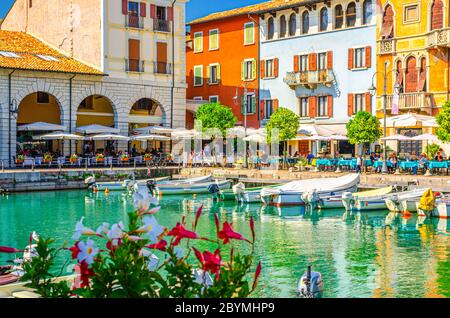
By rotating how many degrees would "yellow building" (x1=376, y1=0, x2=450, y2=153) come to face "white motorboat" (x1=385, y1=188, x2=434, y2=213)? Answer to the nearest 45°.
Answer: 0° — it already faces it

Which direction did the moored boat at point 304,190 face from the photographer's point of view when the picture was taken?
facing away from the viewer and to the right of the viewer

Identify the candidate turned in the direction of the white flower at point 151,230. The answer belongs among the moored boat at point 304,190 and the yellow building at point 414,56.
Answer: the yellow building

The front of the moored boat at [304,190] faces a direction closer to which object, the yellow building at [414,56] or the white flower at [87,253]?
the yellow building

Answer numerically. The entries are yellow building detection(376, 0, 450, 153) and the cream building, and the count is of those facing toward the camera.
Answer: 2

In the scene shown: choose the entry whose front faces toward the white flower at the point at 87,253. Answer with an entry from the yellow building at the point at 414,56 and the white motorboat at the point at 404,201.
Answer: the yellow building

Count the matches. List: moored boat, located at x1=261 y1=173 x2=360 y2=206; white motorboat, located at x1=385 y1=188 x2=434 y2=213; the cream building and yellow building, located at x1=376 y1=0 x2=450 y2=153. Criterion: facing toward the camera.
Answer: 2

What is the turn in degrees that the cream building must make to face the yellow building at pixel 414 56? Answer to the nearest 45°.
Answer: approximately 45° to its left

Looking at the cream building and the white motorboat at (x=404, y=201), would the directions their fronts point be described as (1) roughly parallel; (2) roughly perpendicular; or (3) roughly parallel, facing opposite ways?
roughly perpendicular

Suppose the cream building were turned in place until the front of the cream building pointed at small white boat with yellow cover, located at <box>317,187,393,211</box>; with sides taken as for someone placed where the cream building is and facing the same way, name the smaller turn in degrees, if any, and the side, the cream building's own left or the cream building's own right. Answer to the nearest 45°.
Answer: approximately 45° to the cream building's own left

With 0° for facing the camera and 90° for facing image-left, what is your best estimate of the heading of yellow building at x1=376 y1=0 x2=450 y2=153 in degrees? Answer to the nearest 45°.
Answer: approximately 0°
